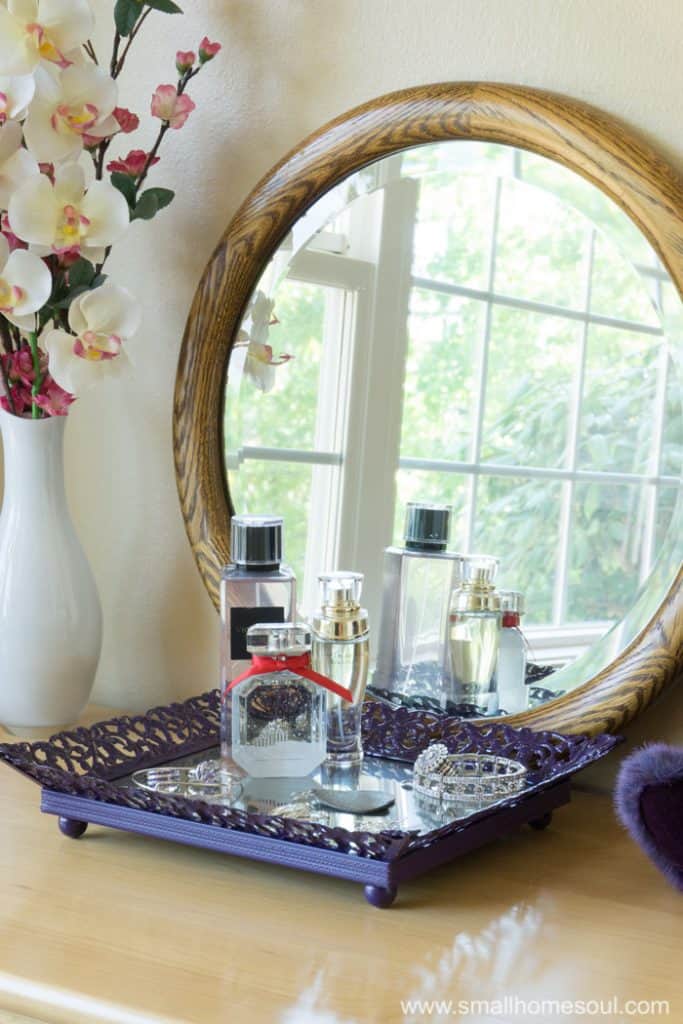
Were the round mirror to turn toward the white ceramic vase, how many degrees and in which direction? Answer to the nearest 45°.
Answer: approximately 45° to its right

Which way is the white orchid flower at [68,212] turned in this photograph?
toward the camera

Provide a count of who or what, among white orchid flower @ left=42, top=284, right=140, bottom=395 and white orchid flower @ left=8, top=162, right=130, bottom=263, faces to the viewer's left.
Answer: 0

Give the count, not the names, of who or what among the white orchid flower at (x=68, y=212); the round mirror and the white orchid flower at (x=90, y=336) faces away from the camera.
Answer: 0

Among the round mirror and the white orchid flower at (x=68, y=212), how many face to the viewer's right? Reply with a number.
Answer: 0

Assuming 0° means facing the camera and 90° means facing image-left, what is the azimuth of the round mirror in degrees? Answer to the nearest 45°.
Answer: approximately 45°

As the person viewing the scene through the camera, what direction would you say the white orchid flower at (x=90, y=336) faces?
facing the viewer and to the right of the viewer
